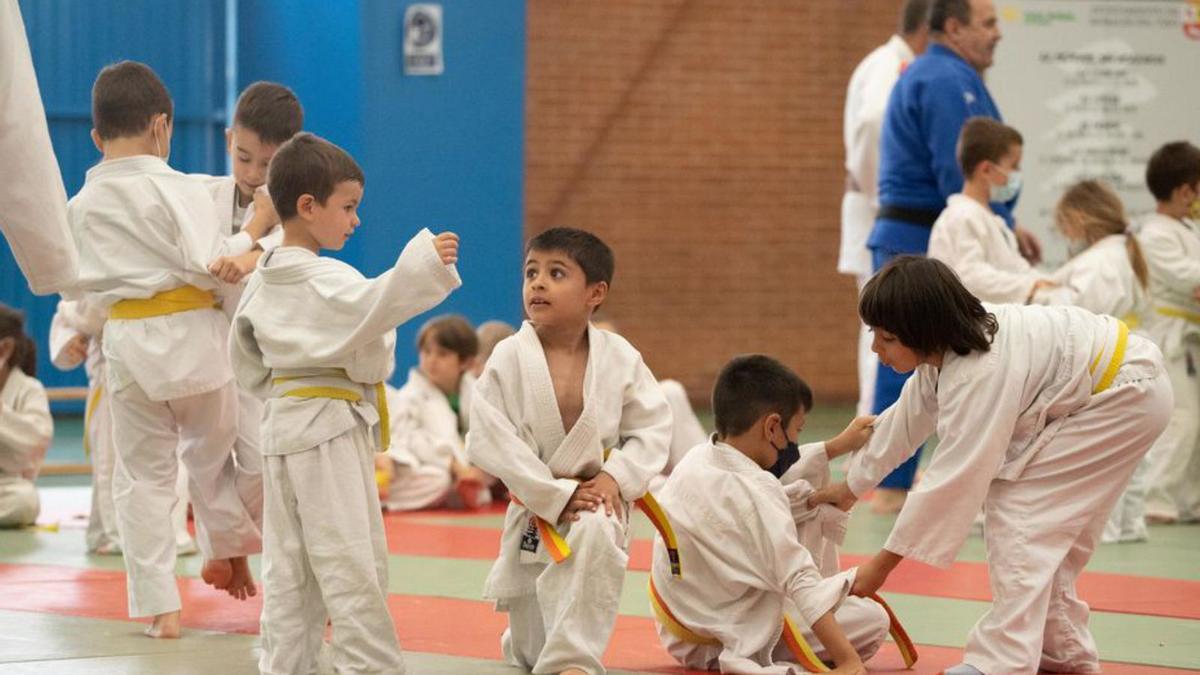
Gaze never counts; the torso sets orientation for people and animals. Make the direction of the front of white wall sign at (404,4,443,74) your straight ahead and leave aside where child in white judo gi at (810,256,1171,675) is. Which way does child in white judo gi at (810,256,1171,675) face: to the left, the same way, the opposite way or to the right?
to the right

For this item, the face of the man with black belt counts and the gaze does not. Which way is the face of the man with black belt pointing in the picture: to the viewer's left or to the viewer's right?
to the viewer's right

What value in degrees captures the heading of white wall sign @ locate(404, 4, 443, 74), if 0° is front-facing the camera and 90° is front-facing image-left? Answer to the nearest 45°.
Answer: approximately 0°

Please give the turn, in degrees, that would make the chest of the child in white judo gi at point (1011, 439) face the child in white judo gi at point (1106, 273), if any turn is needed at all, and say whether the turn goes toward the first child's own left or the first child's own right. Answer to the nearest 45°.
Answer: approximately 90° to the first child's own right

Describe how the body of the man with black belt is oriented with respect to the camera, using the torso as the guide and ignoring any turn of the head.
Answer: to the viewer's right

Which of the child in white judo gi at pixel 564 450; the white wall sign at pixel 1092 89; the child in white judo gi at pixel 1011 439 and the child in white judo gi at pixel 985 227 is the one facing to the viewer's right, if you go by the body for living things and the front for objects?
the child in white judo gi at pixel 985 227

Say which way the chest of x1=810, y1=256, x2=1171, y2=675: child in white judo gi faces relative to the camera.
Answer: to the viewer's left

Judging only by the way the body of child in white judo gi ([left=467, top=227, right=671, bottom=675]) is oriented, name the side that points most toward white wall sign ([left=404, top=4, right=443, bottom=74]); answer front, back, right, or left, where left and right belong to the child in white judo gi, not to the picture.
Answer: back

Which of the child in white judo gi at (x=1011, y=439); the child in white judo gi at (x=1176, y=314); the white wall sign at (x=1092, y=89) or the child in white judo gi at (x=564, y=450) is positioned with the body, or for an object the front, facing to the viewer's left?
the child in white judo gi at (x=1011, y=439)
